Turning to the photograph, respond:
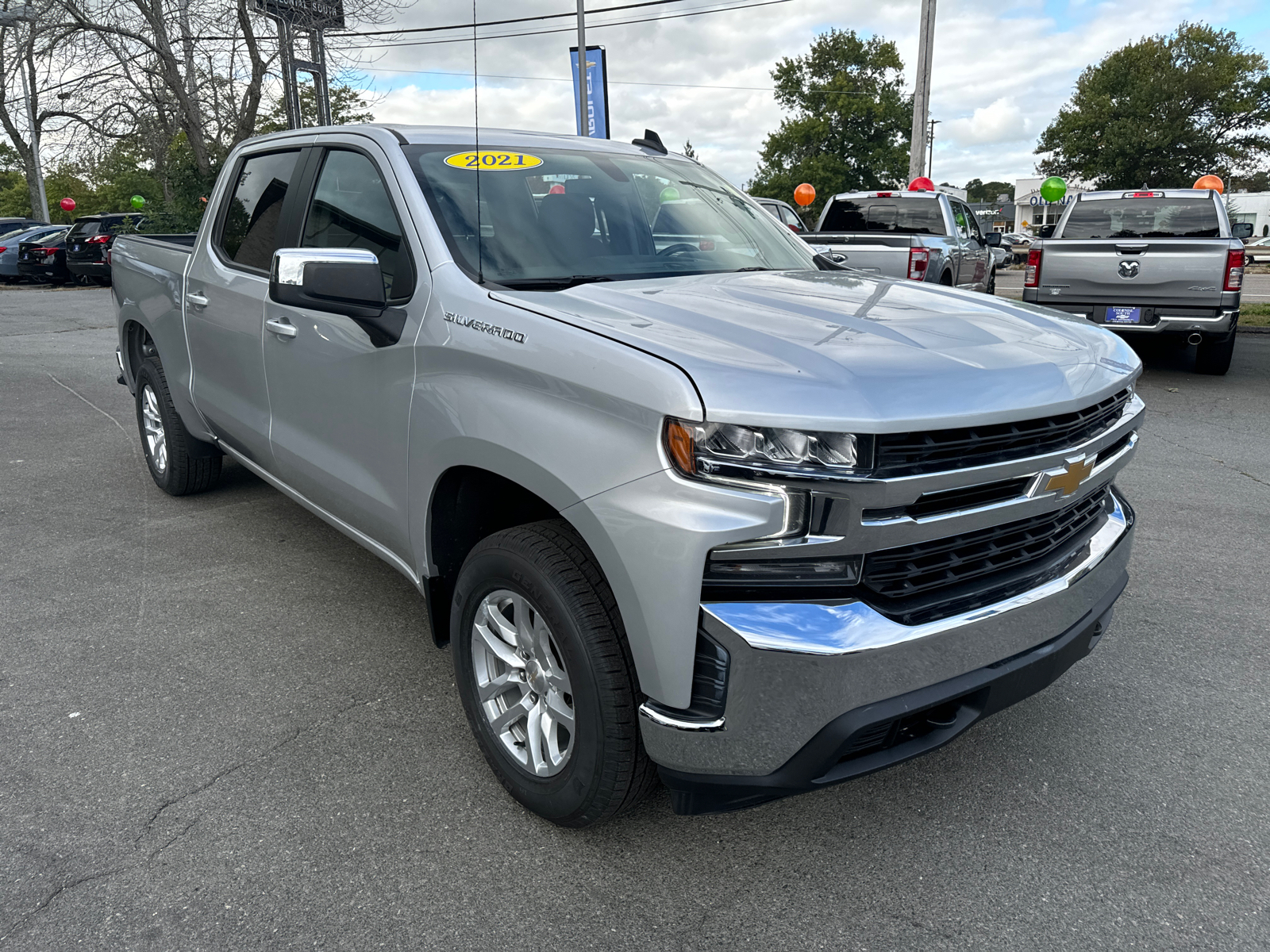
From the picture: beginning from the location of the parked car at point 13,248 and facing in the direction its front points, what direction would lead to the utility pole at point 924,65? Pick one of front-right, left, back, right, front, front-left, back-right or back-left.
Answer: right

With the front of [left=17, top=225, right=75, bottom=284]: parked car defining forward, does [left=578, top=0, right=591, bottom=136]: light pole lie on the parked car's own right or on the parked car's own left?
on the parked car's own right

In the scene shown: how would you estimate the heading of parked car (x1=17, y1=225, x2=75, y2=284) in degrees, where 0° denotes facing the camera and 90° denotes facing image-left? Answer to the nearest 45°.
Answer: approximately 225°

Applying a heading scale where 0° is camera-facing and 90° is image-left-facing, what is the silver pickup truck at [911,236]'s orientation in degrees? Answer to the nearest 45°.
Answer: approximately 225°

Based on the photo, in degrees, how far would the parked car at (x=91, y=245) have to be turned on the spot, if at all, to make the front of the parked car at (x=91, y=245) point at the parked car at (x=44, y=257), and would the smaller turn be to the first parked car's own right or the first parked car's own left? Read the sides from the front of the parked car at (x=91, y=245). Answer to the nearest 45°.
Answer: approximately 90° to the first parked car's own left

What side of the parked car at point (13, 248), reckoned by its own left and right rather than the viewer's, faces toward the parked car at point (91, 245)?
right

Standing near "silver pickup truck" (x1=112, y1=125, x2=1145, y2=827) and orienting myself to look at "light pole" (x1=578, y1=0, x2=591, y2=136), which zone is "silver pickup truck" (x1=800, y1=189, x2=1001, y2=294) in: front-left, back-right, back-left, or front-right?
front-right

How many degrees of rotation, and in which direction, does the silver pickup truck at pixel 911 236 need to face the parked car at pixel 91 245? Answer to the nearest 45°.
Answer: approximately 135° to its left

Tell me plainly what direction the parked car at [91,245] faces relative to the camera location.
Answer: facing away from the viewer and to the right of the viewer

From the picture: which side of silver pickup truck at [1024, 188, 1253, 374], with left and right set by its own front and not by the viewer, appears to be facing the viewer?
back

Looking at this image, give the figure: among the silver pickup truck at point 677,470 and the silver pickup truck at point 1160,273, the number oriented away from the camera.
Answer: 1

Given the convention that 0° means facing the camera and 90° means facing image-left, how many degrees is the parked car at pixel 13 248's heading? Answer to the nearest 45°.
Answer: approximately 225°

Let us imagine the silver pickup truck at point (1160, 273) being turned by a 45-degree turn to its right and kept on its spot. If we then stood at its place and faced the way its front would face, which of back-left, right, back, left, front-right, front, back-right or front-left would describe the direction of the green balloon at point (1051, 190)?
front-left

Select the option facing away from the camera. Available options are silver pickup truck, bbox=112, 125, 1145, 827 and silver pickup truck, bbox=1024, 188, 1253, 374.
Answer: silver pickup truck, bbox=1024, 188, 1253, 374

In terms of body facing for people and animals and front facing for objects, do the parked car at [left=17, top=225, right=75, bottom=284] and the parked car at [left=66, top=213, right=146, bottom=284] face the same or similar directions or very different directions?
same or similar directions
